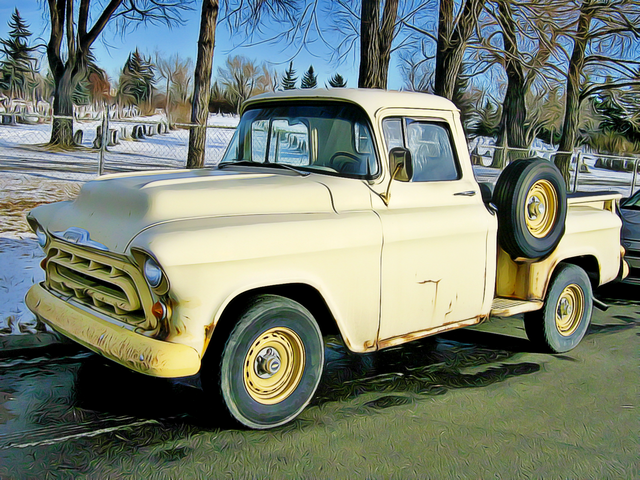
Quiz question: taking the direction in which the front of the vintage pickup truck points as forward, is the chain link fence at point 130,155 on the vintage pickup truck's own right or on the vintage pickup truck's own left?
on the vintage pickup truck's own right

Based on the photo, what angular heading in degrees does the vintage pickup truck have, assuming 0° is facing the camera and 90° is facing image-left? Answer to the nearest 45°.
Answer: approximately 45°

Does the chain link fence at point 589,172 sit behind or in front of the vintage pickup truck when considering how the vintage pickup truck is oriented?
behind
